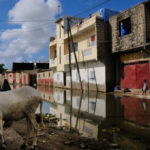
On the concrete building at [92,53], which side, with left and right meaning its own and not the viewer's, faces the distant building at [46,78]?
right

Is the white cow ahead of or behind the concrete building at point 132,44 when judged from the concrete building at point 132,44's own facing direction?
ahead

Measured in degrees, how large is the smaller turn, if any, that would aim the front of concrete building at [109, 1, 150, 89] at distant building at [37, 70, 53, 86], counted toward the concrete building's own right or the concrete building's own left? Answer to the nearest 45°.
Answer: approximately 90° to the concrete building's own right

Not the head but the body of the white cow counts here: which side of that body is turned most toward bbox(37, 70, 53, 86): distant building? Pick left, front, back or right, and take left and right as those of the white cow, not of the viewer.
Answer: right

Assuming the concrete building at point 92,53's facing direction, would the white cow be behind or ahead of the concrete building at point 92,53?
ahead

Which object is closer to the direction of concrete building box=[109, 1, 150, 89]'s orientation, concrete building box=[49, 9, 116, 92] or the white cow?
the white cow

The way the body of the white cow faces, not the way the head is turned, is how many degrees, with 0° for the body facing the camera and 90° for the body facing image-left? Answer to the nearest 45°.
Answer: approximately 90°

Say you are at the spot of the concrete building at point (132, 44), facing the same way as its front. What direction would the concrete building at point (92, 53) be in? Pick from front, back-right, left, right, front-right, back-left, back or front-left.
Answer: right

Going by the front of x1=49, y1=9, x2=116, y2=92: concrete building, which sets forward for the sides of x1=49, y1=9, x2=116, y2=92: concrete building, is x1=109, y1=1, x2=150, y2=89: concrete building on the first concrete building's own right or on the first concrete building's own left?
on the first concrete building's own left
